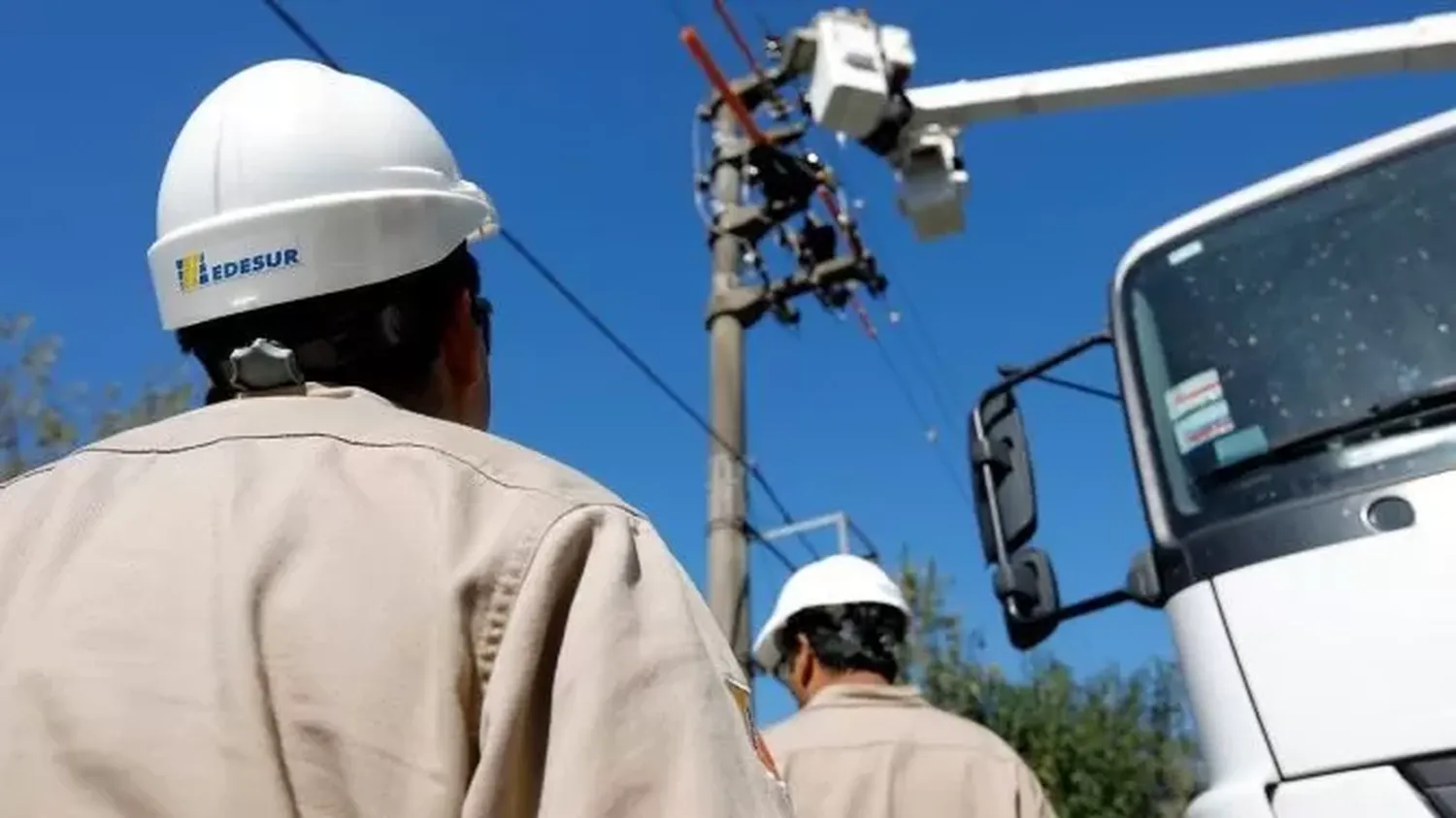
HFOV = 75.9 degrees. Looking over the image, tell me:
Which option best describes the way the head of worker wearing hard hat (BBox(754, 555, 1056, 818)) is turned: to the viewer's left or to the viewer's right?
to the viewer's left

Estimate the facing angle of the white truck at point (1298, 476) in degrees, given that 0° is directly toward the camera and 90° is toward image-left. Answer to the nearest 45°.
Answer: approximately 45°

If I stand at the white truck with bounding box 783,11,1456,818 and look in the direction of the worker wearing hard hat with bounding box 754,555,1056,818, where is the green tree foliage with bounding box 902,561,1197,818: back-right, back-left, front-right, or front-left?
front-right

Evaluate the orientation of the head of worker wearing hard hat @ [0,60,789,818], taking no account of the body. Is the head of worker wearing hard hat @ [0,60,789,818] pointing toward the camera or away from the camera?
away from the camera

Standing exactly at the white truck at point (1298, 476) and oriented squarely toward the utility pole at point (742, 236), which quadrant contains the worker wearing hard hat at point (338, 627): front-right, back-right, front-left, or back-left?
back-left

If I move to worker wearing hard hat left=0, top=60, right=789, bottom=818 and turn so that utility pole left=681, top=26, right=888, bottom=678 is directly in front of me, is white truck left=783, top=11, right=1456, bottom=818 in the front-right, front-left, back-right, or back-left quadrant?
front-right

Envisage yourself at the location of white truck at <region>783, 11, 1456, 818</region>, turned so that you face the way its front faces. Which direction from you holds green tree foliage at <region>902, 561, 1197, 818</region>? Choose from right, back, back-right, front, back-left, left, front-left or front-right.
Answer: back-right

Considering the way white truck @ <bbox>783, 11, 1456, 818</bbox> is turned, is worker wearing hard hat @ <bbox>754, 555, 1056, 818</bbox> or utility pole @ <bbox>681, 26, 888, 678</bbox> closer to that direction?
the worker wearing hard hat

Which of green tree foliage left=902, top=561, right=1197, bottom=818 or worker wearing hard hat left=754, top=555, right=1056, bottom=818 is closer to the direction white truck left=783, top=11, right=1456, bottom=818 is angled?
the worker wearing hard hat

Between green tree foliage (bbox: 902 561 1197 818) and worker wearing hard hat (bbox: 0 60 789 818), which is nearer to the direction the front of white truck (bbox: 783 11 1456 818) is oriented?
the worker wearing hard hat

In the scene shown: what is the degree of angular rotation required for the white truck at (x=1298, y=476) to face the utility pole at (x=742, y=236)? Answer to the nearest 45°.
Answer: approximately 90° to its right
